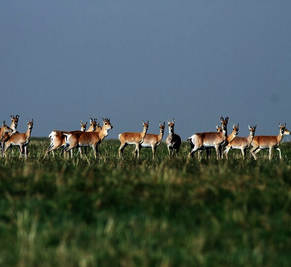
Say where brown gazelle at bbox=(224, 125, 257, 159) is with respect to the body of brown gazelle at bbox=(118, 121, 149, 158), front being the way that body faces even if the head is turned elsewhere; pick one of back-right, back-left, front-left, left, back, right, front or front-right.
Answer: front

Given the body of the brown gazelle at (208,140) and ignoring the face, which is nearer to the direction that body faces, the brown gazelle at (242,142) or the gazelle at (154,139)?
the brown gazelle

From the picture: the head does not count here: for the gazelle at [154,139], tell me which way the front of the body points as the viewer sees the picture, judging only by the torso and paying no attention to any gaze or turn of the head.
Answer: to the viewer's right

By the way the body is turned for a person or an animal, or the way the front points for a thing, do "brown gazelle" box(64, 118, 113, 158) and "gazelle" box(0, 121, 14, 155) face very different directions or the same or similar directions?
same or similar directions

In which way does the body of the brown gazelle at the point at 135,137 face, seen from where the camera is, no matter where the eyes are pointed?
to the viewer's right

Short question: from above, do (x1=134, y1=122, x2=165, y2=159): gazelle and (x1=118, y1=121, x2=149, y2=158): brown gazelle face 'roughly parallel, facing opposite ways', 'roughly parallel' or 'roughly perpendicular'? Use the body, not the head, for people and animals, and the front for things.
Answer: roughly parallel

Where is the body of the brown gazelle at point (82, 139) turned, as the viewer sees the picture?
to the viewer's right

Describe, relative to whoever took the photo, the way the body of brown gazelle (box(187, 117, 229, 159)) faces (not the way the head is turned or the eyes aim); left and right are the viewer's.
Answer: facing to the right of the viewer

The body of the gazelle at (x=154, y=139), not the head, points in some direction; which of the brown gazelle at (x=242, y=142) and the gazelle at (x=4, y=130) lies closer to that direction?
the brown gazelle

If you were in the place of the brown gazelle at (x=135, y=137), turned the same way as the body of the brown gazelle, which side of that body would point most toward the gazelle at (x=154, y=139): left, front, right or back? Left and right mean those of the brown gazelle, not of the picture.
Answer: front

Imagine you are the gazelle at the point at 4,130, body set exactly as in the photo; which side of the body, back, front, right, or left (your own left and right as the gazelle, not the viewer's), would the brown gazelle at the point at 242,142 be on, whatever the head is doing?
front

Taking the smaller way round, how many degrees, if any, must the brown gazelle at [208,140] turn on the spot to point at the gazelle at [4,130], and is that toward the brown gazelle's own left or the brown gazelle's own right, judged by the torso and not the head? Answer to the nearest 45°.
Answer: approximately 180°

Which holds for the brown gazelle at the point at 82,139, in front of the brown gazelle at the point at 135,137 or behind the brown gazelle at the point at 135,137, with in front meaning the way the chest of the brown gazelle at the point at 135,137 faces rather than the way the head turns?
behind

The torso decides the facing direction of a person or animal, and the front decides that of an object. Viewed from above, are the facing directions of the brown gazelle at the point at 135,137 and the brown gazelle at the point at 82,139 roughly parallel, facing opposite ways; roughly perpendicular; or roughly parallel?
roughly parallel

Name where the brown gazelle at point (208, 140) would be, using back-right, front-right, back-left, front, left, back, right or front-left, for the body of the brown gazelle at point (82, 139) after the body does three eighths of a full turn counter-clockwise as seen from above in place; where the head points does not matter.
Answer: back-right

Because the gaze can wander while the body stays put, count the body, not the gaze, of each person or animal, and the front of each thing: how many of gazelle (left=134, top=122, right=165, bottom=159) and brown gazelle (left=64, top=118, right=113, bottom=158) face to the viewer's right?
2

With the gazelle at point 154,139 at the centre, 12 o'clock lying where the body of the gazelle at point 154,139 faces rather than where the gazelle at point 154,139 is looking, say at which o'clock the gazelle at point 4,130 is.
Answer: the gazelle at point 4,130 is roughly at 6 o'clock from the gazelle at point 154,139.

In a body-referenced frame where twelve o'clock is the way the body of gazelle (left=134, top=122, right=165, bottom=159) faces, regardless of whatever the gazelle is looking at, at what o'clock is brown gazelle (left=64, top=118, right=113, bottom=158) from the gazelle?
The brown gazelle is roughly at 5 o'clock from the gazelle.

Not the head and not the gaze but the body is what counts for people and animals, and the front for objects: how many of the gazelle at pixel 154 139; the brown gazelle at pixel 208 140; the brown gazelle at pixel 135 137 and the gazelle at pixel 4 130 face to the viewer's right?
4
